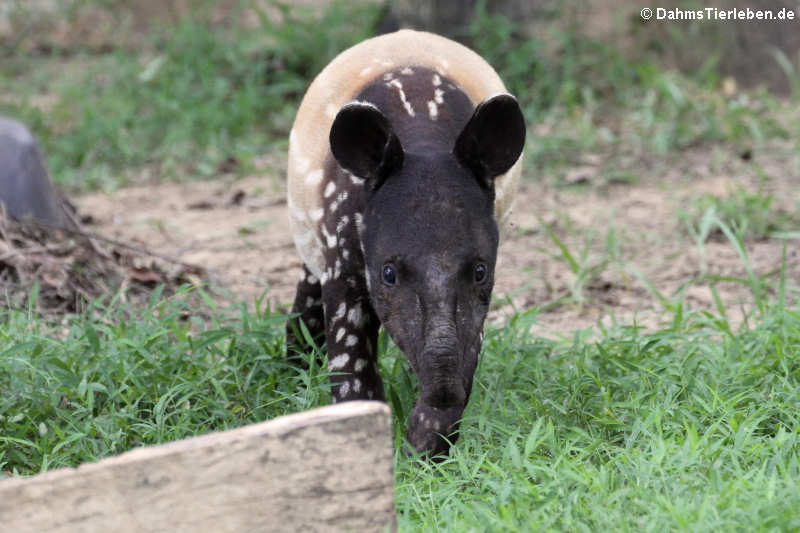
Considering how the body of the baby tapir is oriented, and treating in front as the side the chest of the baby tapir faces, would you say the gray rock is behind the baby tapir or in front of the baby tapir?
behind

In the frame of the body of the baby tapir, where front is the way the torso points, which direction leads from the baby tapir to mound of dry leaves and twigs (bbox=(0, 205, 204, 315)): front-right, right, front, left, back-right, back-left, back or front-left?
back-right

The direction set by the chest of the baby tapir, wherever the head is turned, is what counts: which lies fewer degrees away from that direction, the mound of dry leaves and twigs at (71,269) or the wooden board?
the wooden board

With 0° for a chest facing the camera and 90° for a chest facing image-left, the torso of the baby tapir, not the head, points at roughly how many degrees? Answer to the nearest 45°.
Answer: approximately 0°

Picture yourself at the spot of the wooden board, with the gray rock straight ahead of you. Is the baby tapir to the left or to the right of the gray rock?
right

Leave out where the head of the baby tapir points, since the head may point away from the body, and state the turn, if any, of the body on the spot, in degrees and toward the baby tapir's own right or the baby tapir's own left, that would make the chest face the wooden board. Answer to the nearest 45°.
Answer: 0° — it already faces it

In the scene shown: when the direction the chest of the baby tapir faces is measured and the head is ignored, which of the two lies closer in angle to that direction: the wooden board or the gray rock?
the wooden board
